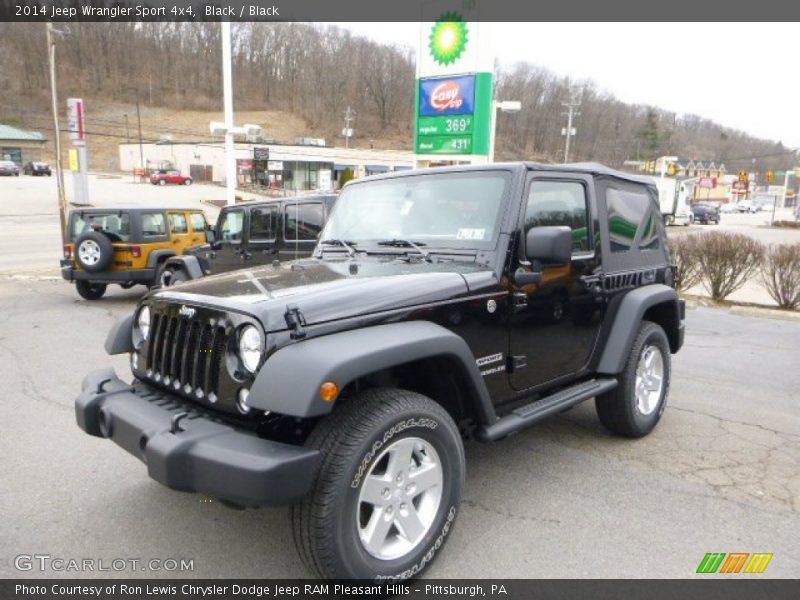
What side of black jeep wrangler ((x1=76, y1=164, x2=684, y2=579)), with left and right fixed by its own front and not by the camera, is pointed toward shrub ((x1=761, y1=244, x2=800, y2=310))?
back

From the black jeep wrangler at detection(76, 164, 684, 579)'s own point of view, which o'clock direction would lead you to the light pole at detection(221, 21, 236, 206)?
The light pole is roughly at 4 o'clock from the black jeep wrangler.

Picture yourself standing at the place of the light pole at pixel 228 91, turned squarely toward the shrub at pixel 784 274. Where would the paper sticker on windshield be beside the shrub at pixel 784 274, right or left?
right

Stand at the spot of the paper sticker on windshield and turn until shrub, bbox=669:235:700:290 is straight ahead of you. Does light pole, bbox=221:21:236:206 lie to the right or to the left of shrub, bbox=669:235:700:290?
left

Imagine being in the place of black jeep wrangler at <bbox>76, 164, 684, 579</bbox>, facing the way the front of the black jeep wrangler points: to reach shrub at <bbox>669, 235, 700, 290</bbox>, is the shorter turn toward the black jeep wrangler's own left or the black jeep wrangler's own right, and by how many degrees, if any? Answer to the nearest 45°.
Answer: approximately 180°

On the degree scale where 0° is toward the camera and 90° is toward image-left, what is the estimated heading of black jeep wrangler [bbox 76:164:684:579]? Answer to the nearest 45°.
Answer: approximately 45°

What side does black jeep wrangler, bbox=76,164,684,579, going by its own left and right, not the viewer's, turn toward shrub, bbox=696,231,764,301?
back

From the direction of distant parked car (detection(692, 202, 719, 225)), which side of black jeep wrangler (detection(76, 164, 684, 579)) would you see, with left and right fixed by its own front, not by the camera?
back

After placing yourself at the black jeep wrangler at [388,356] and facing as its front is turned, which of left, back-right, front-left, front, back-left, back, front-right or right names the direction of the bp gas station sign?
back-right
